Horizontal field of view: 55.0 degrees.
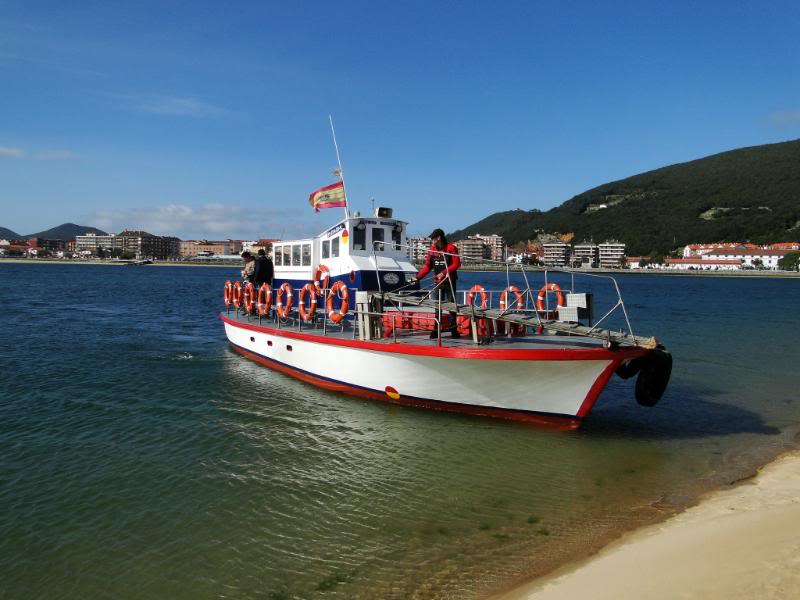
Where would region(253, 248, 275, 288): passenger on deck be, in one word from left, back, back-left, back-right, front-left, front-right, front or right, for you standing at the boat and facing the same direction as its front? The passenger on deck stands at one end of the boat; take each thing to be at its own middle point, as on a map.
back

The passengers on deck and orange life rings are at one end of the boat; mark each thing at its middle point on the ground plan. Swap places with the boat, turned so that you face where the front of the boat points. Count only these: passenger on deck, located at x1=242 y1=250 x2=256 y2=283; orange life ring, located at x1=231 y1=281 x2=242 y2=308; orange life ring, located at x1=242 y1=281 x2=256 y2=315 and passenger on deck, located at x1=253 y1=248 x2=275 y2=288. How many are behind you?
4

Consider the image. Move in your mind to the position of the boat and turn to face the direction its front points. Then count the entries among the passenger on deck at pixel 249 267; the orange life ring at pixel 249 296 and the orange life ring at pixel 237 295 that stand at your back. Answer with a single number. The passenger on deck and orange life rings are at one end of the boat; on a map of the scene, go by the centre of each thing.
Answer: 3

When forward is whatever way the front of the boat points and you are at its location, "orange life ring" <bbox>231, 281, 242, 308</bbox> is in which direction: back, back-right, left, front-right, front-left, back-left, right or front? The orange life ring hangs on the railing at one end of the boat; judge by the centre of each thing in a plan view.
back

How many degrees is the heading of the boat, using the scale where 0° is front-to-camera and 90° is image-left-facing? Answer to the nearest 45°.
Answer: approximately 315°
